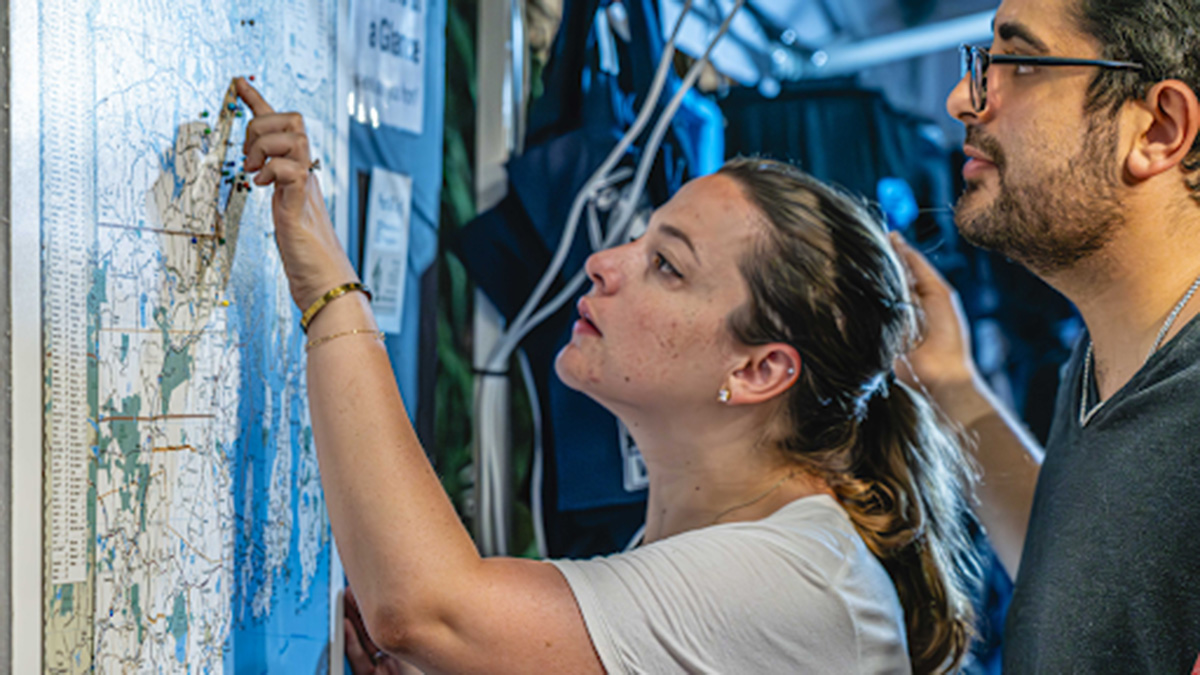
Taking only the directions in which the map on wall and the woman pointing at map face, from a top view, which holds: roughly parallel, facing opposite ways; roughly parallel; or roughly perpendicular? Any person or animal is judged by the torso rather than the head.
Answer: roughly parallel, facing opposite ways

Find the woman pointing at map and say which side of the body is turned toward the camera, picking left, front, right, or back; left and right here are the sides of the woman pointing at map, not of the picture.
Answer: left

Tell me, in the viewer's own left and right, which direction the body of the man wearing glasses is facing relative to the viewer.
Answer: facing to the left of the viewer

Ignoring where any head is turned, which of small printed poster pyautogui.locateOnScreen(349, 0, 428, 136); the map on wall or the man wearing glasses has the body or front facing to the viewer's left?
the man wearing glasses

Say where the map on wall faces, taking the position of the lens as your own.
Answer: facing the viewer and to the right of the viewer

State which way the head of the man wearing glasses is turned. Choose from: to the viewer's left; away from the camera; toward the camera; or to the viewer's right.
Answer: to the viewer's left

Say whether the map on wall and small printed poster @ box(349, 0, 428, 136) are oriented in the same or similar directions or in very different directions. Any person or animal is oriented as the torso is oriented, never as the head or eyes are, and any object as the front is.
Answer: same or similar directions

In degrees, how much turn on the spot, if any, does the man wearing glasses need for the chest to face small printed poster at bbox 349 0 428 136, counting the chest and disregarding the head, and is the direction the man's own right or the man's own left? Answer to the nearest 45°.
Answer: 0° — they already face it

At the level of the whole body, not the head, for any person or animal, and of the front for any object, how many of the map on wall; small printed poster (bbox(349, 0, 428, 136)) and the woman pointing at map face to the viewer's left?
1

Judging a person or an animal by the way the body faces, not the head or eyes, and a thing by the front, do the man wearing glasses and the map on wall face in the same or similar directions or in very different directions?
very different directions

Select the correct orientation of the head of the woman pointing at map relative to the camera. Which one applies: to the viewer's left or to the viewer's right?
to the viewer's left

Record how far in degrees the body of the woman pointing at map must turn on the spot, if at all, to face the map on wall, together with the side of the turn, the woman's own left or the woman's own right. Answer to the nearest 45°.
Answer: approximately 45° to the woman's own left
